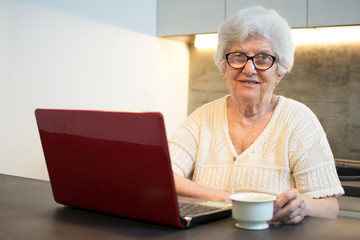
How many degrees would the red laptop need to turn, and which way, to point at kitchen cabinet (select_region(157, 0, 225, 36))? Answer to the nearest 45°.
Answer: approximately 45° to its left

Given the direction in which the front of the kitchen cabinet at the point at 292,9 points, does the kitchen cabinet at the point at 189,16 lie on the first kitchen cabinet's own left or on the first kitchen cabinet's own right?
on the first kitchen cabinet's own right

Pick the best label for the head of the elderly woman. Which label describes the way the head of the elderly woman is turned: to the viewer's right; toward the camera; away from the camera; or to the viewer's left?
toward the camera

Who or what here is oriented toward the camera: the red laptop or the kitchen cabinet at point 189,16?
the kitchen cabinet

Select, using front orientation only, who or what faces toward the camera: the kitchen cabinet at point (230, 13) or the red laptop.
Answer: the kitchen cabinet

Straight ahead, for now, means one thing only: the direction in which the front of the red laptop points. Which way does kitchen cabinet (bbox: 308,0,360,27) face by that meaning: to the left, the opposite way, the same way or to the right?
the opposite way

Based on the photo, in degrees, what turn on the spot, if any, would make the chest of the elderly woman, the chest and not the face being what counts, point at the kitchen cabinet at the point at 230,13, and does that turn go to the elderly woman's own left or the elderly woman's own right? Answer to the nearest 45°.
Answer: approximately 180°

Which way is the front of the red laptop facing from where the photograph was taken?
facing away from the viewer and to the right of the viewer

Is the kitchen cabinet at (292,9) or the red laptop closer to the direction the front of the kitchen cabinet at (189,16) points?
the red laptop

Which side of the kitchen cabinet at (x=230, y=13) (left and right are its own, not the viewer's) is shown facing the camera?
front

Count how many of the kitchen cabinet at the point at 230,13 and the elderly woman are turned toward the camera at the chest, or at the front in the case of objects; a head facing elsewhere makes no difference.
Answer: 2

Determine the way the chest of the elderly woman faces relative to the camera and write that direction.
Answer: toward the camera

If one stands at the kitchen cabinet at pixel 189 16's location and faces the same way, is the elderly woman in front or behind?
in front

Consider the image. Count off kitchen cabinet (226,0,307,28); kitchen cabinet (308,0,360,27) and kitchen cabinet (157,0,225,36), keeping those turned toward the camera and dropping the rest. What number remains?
3

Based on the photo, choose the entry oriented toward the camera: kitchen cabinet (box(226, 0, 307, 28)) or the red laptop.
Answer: the kitchen cabinet

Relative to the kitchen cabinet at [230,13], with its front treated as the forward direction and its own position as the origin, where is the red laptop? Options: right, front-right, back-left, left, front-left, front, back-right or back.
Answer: front

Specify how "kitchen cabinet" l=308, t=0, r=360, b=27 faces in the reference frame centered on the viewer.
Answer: facing the viewer

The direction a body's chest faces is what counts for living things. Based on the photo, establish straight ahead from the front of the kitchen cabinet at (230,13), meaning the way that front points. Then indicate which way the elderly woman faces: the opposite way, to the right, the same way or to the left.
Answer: the same way
